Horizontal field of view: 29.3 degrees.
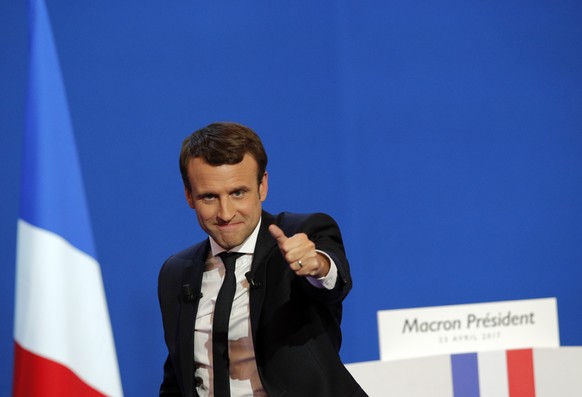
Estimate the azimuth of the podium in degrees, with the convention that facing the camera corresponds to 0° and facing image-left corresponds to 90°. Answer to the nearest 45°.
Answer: approximately 0°

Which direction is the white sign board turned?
toward the camera

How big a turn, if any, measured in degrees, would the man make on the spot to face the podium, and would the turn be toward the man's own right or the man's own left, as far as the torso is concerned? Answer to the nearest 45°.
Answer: approximately 135° to the man's own left

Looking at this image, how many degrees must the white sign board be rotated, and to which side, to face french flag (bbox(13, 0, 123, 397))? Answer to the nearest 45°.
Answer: approximately 45° to its right

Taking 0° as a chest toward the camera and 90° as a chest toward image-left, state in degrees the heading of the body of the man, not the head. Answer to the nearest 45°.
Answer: approximately 0°

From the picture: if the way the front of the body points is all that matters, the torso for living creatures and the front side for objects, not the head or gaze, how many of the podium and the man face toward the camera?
2
